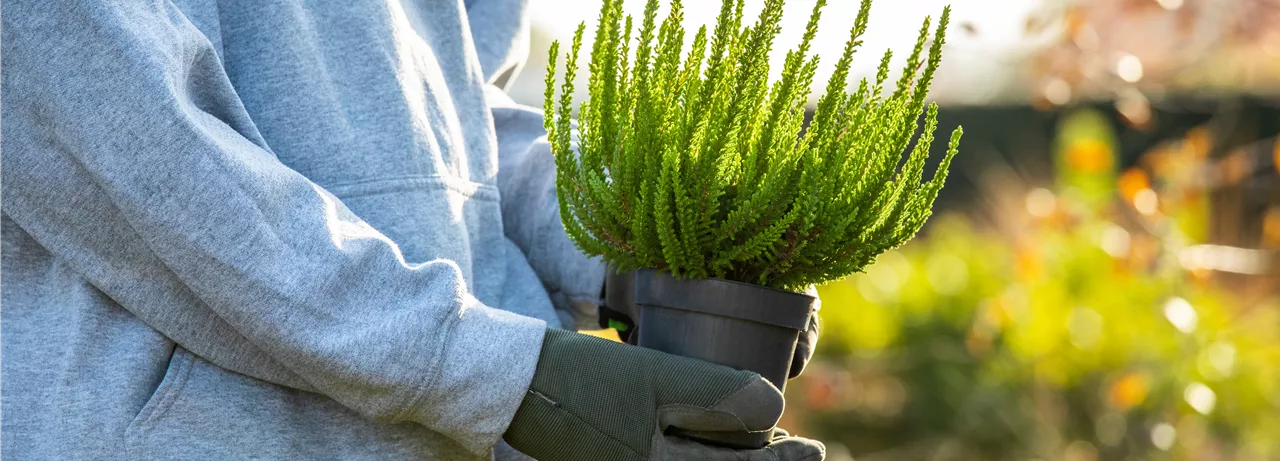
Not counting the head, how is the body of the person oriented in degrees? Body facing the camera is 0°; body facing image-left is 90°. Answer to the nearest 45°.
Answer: approximately 315°

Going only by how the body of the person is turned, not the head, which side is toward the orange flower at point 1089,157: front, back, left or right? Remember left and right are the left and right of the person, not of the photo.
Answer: left

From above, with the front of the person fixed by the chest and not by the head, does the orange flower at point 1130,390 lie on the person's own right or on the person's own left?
on the person's own left
